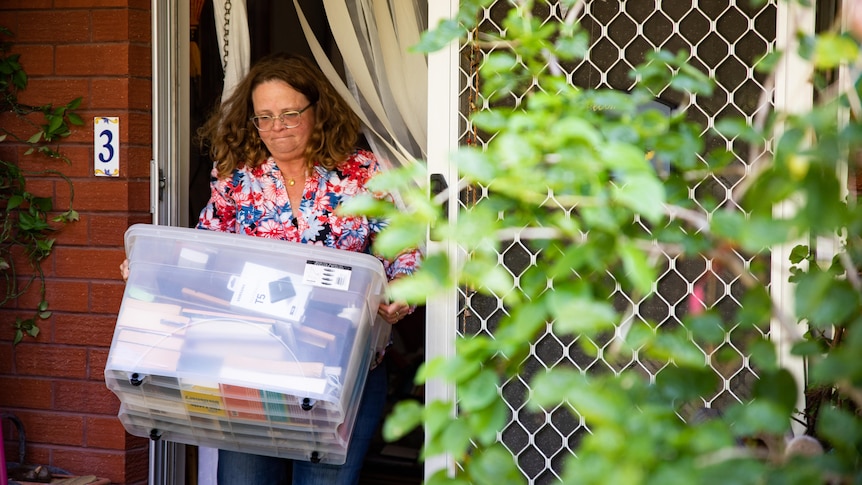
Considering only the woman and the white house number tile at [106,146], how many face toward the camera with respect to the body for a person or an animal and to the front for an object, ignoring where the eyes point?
2

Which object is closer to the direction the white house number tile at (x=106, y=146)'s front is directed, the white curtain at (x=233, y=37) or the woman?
the woman

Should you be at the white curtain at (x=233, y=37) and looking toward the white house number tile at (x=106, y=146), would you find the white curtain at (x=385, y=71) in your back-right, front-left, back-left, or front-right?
back-left

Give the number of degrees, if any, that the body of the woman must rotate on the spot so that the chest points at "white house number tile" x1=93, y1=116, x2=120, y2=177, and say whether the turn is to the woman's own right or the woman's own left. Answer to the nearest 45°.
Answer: approximately 135° to the woman's own right

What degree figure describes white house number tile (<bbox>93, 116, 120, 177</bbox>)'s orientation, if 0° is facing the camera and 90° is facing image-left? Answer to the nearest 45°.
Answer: approximately 0°

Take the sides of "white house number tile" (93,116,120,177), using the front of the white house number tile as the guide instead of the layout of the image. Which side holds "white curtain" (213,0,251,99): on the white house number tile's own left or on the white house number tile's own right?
on the white house number tile's own left

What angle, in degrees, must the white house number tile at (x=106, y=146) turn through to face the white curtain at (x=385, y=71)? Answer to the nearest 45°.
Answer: approximately 90° to its left

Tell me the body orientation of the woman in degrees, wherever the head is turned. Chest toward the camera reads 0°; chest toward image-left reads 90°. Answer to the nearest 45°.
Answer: approximately 0°

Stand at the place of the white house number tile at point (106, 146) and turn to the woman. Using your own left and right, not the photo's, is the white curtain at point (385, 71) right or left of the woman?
left

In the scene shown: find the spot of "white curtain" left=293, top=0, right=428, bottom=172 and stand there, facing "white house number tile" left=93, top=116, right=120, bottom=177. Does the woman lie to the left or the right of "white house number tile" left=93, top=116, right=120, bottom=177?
left

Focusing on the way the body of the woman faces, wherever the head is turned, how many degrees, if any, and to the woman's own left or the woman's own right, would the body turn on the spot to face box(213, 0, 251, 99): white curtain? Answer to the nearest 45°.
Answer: approximately 180°

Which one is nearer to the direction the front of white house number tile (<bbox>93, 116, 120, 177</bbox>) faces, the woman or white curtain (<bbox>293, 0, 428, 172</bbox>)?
the woman
